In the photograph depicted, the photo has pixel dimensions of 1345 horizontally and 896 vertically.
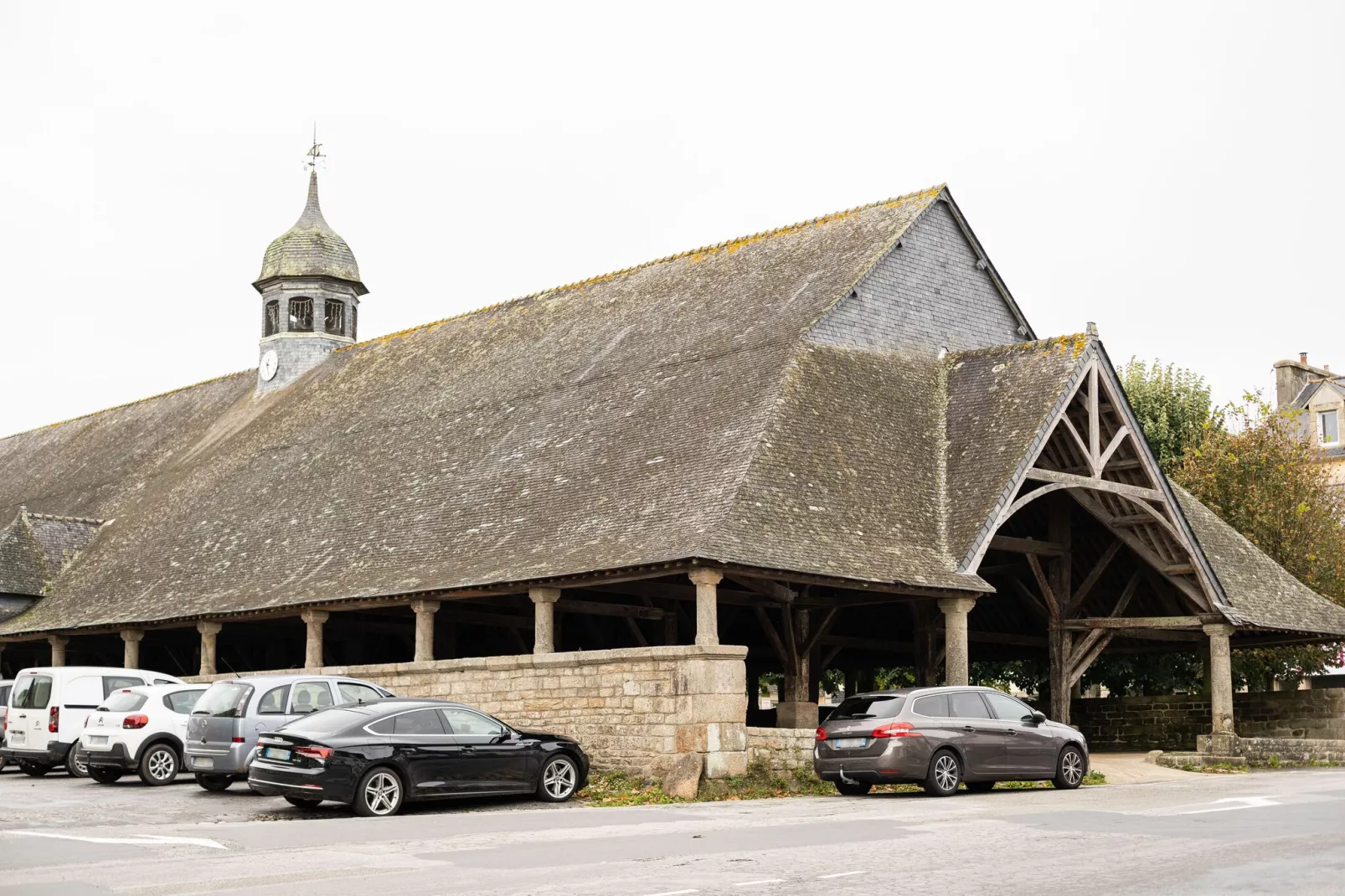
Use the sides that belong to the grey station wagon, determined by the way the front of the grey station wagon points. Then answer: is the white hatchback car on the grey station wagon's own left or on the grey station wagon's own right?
on the grey station wagon's own left

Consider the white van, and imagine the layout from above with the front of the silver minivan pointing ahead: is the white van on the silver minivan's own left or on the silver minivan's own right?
on the silver minivan's own left

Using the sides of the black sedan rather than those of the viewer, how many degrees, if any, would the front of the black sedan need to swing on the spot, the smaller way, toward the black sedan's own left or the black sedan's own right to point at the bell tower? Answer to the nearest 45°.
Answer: approximately 45° to the black sedan's own left

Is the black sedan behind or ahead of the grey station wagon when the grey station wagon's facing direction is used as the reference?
behind

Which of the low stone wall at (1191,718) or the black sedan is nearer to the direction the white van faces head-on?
the low stone wall

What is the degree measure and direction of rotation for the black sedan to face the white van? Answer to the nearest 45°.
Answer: approximately 90° to its left
